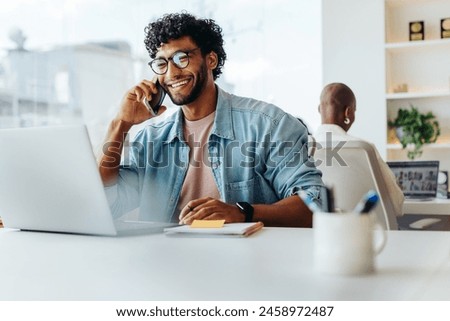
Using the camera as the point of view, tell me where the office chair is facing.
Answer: facing away from the viewer and to the right of the viewer

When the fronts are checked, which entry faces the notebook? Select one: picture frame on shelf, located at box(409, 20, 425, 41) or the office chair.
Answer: the picture frame on shelf

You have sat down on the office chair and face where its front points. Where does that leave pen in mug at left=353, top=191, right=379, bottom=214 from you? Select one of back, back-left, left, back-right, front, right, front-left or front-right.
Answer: back-right

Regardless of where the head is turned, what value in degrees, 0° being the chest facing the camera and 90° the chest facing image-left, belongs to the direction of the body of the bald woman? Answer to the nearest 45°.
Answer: approximately 225°

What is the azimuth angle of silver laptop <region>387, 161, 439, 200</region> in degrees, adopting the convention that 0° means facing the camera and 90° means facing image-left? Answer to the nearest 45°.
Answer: approximately 0°

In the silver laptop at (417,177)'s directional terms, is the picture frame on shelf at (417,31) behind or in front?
behind

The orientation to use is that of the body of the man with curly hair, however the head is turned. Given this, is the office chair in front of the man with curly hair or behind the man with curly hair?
behind

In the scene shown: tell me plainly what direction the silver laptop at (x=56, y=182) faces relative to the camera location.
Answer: facing away from the viewer and to the right of the viewer

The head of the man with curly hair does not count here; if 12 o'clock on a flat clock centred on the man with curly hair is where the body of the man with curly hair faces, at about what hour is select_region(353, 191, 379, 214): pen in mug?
The pen in mug is roughly at 10 o'clock from the man with curly hair.
